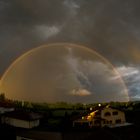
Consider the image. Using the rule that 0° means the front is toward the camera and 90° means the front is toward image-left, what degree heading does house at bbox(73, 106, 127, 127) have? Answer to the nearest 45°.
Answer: approximately 45°

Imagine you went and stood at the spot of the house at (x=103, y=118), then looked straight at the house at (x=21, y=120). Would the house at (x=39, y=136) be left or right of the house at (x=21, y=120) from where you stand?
left

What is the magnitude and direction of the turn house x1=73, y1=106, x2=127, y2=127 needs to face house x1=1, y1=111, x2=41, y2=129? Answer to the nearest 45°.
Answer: approximately 45° to its right

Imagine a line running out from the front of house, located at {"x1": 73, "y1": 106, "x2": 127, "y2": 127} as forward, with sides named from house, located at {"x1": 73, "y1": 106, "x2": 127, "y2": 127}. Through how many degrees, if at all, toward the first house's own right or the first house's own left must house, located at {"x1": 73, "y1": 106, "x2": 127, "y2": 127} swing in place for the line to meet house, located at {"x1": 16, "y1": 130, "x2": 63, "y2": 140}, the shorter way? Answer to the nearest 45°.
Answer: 0° — it already faces it

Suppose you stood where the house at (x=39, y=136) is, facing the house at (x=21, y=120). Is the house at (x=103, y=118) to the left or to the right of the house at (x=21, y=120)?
right
